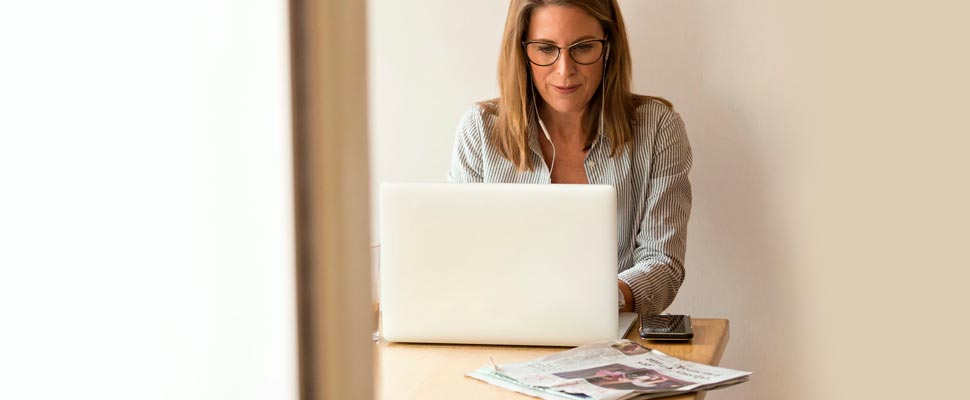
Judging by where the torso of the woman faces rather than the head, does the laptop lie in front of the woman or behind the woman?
in front

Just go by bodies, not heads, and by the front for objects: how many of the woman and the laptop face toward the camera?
1

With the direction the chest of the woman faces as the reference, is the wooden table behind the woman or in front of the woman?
in front

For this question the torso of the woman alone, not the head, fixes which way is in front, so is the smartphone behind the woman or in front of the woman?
in front

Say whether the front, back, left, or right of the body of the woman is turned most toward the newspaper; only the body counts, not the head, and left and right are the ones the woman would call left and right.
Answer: front

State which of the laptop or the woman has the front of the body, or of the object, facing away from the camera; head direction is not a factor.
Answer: the laptop

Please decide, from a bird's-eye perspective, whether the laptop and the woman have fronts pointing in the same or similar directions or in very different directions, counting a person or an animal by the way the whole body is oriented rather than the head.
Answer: very different directions

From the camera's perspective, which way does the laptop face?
away from the camera

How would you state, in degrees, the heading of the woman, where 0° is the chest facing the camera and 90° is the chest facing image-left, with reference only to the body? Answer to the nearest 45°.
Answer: approximately 0°
